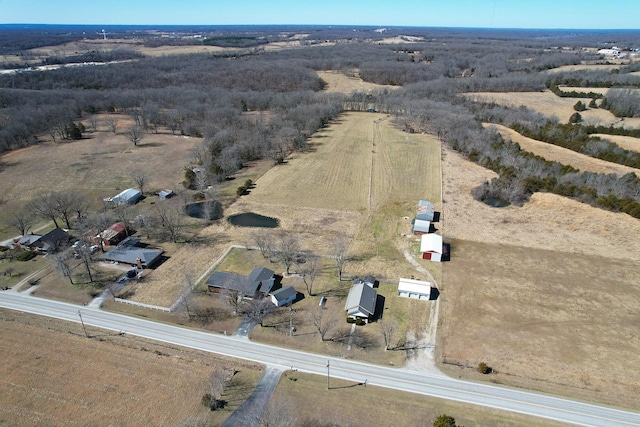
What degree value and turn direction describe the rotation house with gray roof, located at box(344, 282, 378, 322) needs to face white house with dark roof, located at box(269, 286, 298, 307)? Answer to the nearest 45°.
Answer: approximately 90° to its right

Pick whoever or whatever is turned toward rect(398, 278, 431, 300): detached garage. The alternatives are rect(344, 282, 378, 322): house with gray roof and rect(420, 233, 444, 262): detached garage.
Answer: rect(420, 233, 444, 262): detached garage

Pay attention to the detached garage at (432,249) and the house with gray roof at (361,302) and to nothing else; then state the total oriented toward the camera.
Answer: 2

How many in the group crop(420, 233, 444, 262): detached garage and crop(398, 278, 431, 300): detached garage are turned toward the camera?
2

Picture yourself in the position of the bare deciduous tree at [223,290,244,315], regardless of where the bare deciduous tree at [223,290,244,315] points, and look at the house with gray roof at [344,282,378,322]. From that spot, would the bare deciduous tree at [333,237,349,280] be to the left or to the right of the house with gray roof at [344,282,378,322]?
left

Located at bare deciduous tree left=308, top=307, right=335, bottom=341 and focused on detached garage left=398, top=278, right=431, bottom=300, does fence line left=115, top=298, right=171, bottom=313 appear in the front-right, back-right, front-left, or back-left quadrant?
back-left

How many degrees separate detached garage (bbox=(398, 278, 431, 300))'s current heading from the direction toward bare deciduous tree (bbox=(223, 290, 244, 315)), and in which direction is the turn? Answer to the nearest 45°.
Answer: approximately 90° to its right

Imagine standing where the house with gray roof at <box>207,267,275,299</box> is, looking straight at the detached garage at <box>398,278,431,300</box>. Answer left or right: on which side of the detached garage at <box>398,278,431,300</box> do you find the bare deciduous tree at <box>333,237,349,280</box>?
left

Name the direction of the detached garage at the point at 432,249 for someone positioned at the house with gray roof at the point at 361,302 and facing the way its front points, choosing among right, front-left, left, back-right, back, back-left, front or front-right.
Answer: back-left

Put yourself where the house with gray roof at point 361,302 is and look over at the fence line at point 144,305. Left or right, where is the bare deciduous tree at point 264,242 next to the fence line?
right

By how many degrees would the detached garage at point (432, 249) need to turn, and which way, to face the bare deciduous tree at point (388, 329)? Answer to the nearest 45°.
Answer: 0° — it already faces it

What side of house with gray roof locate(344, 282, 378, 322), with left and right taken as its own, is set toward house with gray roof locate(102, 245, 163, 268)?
right
